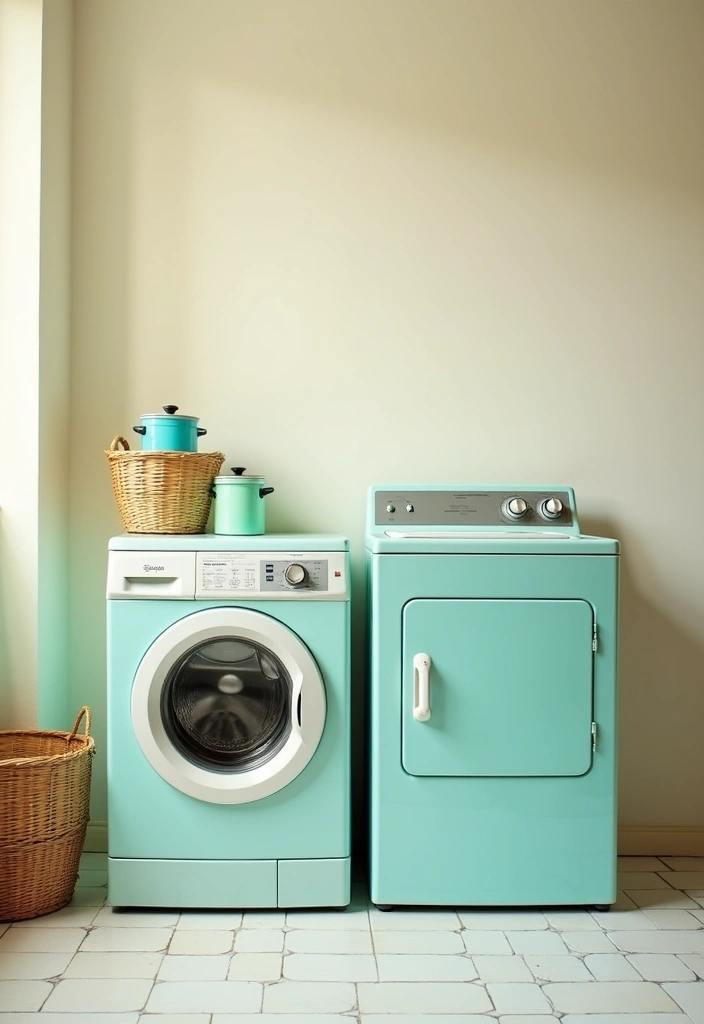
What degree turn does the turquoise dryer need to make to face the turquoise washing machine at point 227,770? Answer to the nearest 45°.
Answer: approximately 90° to its right

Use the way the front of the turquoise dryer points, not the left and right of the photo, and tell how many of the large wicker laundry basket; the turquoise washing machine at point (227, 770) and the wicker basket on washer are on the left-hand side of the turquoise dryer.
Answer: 0

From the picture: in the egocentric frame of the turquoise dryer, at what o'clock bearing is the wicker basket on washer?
The wicker basket on washer is roughly at 3 o'clock from the turquoise dryer.

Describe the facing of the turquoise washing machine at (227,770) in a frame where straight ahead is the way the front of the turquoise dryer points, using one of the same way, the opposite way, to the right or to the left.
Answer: the same way

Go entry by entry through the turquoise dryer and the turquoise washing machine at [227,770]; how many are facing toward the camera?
2

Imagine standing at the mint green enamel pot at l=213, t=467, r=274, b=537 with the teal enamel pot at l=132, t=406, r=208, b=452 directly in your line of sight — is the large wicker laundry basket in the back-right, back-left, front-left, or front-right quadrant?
front-left

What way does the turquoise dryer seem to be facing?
toward the camera

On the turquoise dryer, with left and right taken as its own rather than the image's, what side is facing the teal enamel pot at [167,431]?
right

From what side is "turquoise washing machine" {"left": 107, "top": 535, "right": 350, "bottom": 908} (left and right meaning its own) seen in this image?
front

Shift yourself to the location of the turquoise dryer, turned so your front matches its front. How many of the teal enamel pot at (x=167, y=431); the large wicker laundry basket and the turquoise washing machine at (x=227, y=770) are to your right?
3

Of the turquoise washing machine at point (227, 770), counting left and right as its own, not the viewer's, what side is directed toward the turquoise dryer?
left

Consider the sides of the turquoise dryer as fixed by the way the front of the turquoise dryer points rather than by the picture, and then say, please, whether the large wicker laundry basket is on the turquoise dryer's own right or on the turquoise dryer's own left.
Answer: on the turquoise dryer's own right
